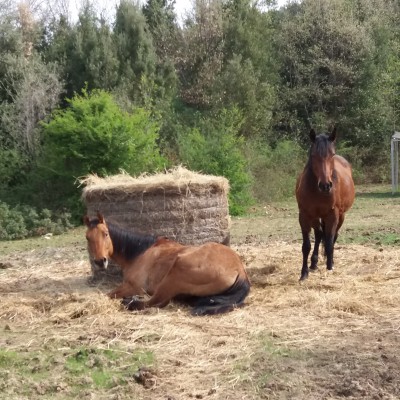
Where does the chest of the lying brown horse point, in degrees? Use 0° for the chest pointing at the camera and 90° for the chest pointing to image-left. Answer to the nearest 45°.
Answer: approximately 90°

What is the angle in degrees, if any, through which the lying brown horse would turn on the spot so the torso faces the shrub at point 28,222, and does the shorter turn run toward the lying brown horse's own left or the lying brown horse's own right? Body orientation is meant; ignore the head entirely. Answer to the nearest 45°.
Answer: approximately 90° to the lying brown horse's own right

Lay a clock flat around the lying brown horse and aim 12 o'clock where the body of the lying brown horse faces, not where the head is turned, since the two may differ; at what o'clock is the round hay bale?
The round hay bale is roughly at 3 o'clock from the lying brown horse.

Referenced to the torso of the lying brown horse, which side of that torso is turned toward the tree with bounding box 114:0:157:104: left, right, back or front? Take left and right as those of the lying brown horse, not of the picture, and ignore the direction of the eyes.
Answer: right

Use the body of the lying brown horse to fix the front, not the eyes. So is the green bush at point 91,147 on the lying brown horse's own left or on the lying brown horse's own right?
on the lying brown horse's own right

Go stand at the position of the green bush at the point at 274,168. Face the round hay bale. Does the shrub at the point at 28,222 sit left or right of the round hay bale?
right

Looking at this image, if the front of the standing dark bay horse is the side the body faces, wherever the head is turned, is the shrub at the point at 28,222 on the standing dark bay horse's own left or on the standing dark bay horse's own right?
on the standing dark bay horse's own right

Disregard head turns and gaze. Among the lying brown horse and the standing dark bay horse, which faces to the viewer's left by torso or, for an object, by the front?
the lying brown horse

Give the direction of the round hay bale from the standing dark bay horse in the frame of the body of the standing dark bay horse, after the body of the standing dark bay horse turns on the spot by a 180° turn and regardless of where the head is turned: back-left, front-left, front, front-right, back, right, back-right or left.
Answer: left

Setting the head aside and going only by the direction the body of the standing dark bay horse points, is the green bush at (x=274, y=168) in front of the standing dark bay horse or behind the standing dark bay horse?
behind

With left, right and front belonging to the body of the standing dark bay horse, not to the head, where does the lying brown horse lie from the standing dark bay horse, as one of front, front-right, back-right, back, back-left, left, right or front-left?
front-right

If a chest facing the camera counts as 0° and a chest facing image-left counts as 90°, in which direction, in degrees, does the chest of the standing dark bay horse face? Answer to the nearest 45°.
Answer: approximately 0°

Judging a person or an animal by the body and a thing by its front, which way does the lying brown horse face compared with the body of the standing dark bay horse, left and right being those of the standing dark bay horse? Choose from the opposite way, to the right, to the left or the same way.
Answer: to the right

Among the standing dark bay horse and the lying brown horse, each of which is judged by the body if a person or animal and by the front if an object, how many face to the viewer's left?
1

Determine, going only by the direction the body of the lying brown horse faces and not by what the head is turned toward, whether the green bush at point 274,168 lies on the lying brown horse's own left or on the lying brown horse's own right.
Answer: on the lying brown horse's own right
